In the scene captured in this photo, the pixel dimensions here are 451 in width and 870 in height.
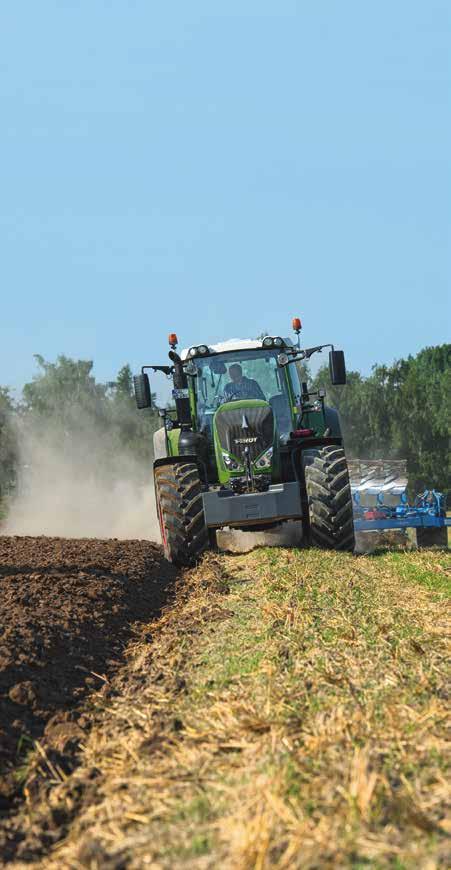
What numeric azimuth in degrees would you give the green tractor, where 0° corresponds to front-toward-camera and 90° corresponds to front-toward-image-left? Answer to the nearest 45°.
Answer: approximately 0°

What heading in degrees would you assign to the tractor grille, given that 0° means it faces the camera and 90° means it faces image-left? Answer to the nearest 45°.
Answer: approximately 0°

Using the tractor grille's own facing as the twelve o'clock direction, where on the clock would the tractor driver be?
The tractor driver is roughly at 6 o'clock from the tractor grille.
